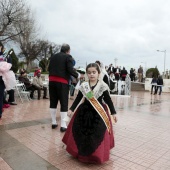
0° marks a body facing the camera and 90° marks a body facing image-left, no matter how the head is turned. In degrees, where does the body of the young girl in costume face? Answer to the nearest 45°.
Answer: approximately 0°

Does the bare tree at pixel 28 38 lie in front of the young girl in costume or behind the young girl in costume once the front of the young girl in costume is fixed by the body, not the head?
behind

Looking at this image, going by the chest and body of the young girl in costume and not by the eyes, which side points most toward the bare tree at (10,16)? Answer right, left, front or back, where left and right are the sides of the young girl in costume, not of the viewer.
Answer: back
